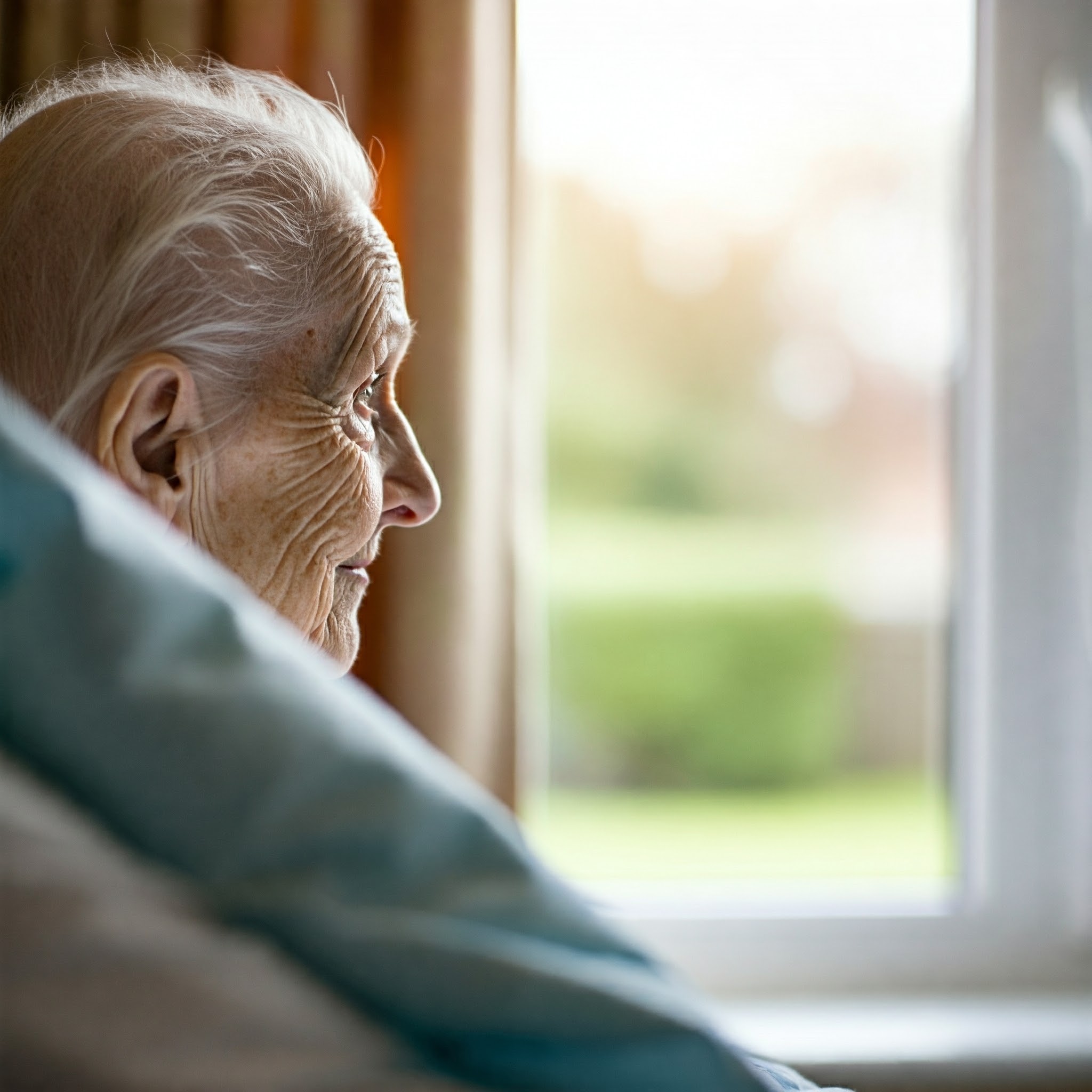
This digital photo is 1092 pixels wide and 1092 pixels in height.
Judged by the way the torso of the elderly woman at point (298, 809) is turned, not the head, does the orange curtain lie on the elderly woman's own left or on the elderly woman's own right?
on the elderly woman's own left

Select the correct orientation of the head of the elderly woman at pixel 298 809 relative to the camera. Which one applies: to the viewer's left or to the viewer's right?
to the viewer's right

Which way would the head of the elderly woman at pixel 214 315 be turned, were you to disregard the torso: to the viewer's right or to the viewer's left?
to the viewer's right

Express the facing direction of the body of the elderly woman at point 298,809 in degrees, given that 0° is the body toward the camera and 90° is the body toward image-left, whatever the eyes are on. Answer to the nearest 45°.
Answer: approximately 270°
